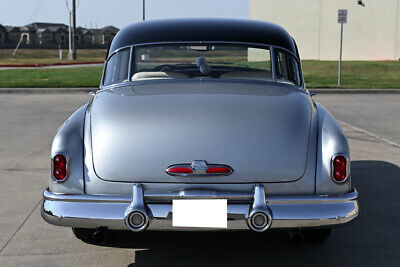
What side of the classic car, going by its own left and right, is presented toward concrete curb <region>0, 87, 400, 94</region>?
front

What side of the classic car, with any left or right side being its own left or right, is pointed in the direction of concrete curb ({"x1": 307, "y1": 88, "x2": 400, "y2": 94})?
front

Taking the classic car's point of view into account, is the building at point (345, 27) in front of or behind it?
in front

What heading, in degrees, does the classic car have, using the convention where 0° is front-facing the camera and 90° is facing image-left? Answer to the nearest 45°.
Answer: approximately 180°
